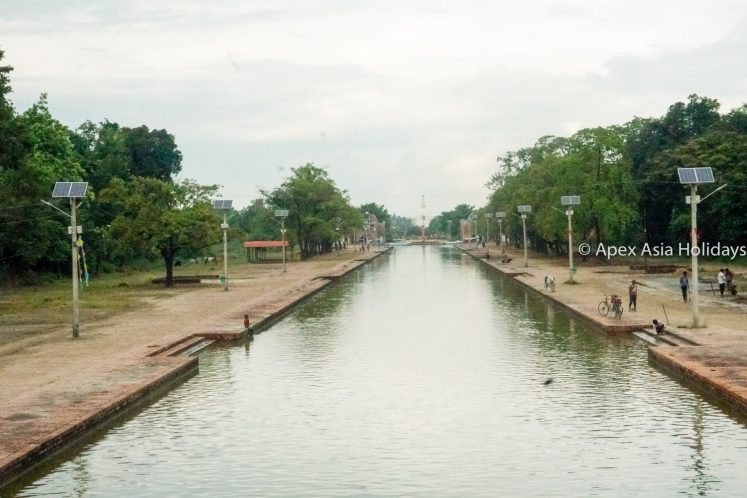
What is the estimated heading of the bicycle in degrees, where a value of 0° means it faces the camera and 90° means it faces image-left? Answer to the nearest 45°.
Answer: approximately 90°
